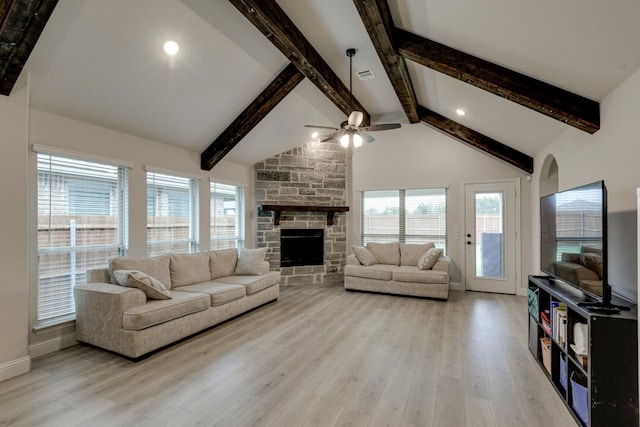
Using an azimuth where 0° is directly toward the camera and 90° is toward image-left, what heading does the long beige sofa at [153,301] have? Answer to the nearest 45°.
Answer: approximately 315°

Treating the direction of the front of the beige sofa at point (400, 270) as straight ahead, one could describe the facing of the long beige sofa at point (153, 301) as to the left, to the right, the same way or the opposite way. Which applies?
to the left

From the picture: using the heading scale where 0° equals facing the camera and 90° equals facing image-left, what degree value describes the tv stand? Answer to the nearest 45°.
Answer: approximately 90°

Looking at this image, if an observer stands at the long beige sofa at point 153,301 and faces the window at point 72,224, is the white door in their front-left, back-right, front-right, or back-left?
back-right

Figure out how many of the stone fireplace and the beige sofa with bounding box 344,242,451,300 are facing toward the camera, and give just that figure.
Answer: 2

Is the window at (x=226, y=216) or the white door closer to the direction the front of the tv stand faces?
the window

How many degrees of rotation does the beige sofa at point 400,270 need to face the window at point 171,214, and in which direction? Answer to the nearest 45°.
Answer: approximately 45° to its right

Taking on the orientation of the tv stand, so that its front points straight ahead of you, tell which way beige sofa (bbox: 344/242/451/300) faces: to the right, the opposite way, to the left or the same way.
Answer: to the left

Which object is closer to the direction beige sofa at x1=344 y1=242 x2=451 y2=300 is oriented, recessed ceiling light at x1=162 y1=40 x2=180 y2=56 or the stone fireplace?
the recessed ceiling light
